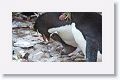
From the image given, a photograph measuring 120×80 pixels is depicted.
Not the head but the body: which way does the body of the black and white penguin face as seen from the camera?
to the viewer's left
